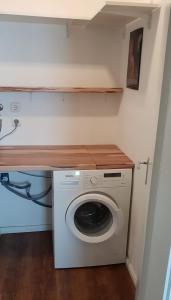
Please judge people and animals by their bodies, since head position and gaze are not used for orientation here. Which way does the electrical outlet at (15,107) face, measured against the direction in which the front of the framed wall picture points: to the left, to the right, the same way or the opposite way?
to the left

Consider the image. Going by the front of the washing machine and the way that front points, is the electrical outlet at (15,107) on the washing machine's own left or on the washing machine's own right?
on the washing machine's own right

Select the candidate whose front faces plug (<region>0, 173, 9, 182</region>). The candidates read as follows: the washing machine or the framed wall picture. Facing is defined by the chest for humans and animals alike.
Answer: the framed wall picture

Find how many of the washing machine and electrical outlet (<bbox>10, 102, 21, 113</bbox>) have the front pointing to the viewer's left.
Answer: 0

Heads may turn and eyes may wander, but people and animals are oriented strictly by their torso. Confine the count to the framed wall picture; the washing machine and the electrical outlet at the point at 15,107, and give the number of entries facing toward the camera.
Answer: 2

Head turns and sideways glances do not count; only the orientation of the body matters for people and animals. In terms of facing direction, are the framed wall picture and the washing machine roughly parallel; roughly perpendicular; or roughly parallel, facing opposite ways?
roughly perpendicular

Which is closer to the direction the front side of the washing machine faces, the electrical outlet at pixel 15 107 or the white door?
the white door

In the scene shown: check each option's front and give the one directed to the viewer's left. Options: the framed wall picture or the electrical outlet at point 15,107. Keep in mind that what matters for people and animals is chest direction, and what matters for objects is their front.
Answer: the framed wall picture

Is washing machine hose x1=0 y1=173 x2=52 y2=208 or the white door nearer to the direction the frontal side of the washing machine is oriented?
the white door

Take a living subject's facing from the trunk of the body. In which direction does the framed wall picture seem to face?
to the viewer's left
